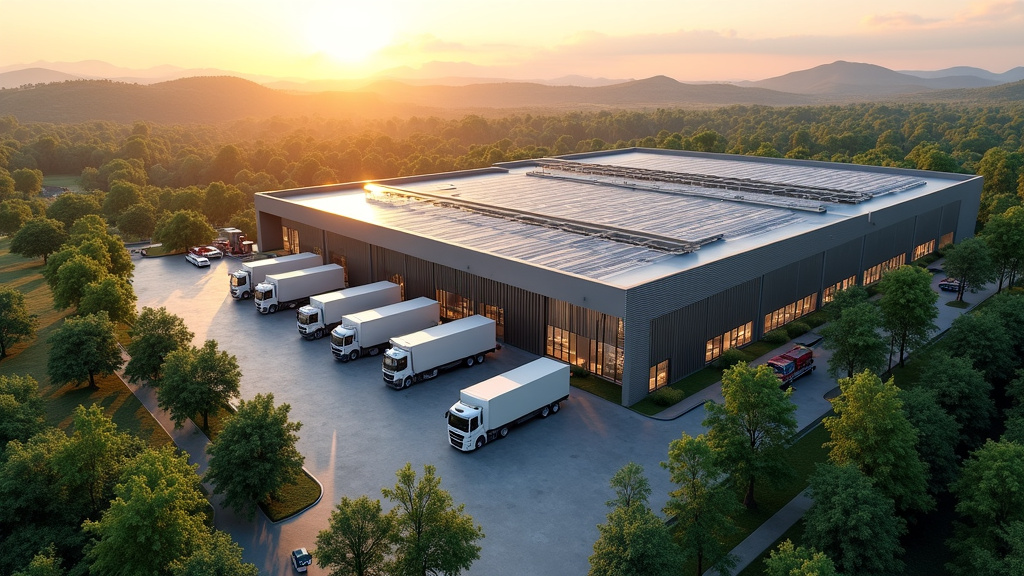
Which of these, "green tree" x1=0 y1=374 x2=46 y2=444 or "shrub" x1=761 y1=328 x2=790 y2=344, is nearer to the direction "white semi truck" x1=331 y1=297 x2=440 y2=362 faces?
the green tree

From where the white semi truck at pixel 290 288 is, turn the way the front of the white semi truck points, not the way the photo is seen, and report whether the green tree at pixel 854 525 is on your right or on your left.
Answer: on your left

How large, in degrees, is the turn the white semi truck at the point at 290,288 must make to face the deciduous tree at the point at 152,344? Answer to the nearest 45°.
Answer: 0° — it already faces it

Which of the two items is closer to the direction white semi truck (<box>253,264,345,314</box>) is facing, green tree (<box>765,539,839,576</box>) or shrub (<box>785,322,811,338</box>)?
the green tree

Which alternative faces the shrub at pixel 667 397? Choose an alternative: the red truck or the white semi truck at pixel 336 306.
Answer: the red truck

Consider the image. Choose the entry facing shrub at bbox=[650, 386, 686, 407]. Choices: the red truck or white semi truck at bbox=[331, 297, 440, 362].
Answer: the red truck

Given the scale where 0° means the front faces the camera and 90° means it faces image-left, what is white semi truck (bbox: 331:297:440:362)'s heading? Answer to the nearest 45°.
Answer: approximately 45°

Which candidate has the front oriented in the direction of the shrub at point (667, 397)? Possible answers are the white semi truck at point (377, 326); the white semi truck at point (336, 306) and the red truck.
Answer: the red truck
